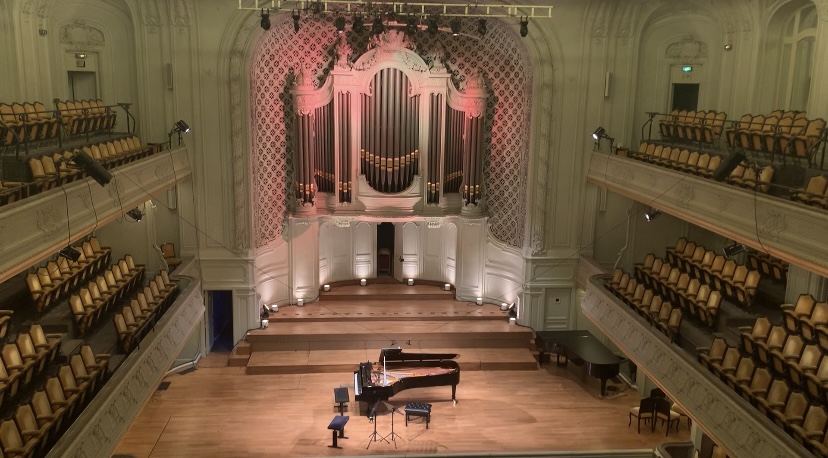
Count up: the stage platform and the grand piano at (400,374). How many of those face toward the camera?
1

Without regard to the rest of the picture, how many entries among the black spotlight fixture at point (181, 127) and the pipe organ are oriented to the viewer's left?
0

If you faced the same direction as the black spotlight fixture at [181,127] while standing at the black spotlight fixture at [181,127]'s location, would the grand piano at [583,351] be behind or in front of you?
in front

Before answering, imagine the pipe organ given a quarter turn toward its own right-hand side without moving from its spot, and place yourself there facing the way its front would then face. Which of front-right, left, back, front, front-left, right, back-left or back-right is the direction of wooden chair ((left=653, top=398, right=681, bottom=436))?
back-left

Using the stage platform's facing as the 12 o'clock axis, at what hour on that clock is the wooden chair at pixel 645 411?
The wooden chair is roughly at 10 o'clock from the stage platform.

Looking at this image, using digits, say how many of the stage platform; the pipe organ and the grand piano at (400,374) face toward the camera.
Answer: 2

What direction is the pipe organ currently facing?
toward the camera

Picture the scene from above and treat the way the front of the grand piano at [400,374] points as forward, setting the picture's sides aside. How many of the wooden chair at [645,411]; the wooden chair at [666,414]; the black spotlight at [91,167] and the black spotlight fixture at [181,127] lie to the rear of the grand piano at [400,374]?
2

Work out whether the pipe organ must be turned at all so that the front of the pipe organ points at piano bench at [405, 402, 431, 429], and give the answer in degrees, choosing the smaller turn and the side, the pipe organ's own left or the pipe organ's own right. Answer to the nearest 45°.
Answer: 0° — it already faces it

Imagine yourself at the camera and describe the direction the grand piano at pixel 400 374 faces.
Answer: facing to the left of the viewer

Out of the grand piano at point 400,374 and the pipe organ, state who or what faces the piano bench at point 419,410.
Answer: the pipe organ

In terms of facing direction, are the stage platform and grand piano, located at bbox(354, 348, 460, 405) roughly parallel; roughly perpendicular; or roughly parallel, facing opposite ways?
roughly perpendicular

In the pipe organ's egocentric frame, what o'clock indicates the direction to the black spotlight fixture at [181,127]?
The black spotlight fixture is roughly at 2 o'clock from the pipe organ.

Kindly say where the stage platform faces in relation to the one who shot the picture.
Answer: facing the viewer

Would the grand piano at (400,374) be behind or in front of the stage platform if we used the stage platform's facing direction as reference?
in front

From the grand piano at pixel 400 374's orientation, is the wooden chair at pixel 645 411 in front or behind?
behind
